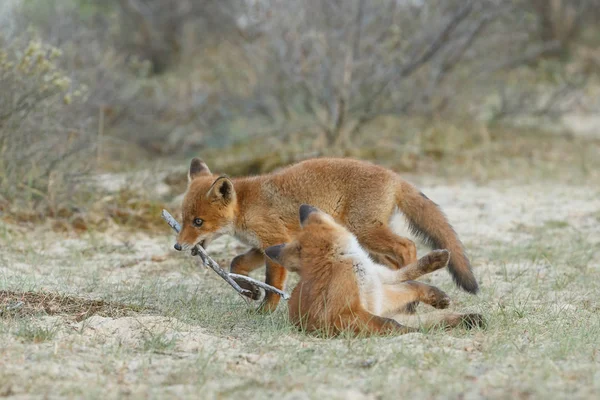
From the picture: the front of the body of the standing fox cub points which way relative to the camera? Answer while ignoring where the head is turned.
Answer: to the viewer's left

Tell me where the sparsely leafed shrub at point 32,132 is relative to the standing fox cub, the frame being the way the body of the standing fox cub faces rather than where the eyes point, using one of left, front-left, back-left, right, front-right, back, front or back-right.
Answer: front-right

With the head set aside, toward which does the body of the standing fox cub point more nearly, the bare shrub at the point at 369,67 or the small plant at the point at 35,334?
the small plant

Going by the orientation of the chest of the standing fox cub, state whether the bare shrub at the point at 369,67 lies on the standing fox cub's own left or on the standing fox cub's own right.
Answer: on the standing fox cub's own right

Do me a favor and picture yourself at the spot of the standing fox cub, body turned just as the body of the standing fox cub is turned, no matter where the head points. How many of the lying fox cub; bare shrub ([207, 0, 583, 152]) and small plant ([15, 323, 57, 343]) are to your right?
1

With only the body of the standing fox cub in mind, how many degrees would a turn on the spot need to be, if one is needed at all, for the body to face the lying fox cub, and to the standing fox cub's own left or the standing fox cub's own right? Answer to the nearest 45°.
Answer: approximately 90° to the standing fox cub's own left

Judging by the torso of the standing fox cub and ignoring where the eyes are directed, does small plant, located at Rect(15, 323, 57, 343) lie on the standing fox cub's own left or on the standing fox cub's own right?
on the standing fox cub's own left

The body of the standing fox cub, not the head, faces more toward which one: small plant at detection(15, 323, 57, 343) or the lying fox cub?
the small plant

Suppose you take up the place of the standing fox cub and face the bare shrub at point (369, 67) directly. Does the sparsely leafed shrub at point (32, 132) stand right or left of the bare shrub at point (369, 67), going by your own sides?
left

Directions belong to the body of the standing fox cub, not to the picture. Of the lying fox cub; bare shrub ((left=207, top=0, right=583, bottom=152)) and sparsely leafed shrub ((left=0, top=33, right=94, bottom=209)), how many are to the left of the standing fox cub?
1
